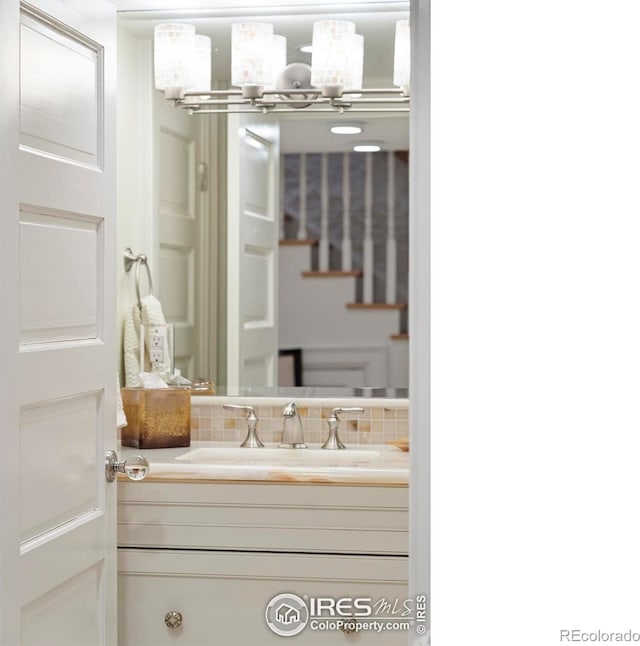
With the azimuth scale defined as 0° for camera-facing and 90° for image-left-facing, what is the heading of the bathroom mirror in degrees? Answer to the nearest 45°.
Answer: approximately 0°

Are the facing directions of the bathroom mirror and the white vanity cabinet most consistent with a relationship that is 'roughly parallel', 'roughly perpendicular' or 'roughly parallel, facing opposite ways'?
roughly parallel

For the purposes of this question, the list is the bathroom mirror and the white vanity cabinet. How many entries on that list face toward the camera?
2

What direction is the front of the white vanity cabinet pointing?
toward the camera

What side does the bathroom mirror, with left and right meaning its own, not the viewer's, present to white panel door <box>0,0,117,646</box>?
front

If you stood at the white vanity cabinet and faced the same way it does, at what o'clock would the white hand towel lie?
The white hand towel is roughly at 5 o'clock from the white vanity cabinet.
